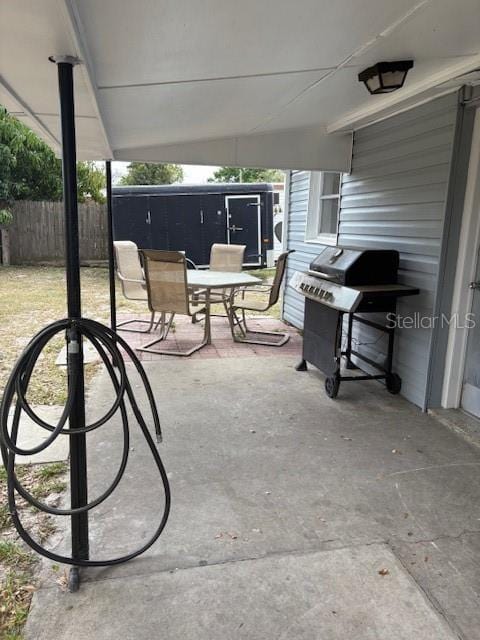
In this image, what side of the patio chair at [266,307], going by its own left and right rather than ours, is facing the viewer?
left

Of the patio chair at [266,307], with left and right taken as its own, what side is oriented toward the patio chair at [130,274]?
front

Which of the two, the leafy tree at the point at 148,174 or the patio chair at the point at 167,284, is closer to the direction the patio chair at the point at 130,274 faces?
the patio chair

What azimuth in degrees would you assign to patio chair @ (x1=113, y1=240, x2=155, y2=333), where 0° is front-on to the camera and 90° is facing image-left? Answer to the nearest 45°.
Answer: approximately 315°

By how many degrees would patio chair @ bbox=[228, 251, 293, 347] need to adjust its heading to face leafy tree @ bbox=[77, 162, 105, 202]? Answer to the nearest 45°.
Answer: approximately 45° to its right

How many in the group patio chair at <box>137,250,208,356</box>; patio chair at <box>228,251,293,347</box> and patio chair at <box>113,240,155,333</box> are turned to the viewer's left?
1

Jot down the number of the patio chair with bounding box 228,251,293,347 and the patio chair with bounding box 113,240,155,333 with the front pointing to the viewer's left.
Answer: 1

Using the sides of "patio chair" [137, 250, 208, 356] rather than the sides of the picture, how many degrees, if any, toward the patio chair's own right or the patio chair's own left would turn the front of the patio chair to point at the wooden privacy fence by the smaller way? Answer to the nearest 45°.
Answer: approximately 45° to the patio chair's own left

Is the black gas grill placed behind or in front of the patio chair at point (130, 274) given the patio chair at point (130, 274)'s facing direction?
in front

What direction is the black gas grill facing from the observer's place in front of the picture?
facing the viewer and to the left of the viewer

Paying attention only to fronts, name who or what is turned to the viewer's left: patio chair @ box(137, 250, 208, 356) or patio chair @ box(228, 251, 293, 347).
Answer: patio chair @ box(228, 251, 293, 347)

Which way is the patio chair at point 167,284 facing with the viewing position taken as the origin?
facing away from the viewer and to the right of the viewer

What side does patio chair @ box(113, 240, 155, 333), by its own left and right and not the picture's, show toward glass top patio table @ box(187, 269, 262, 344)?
front
